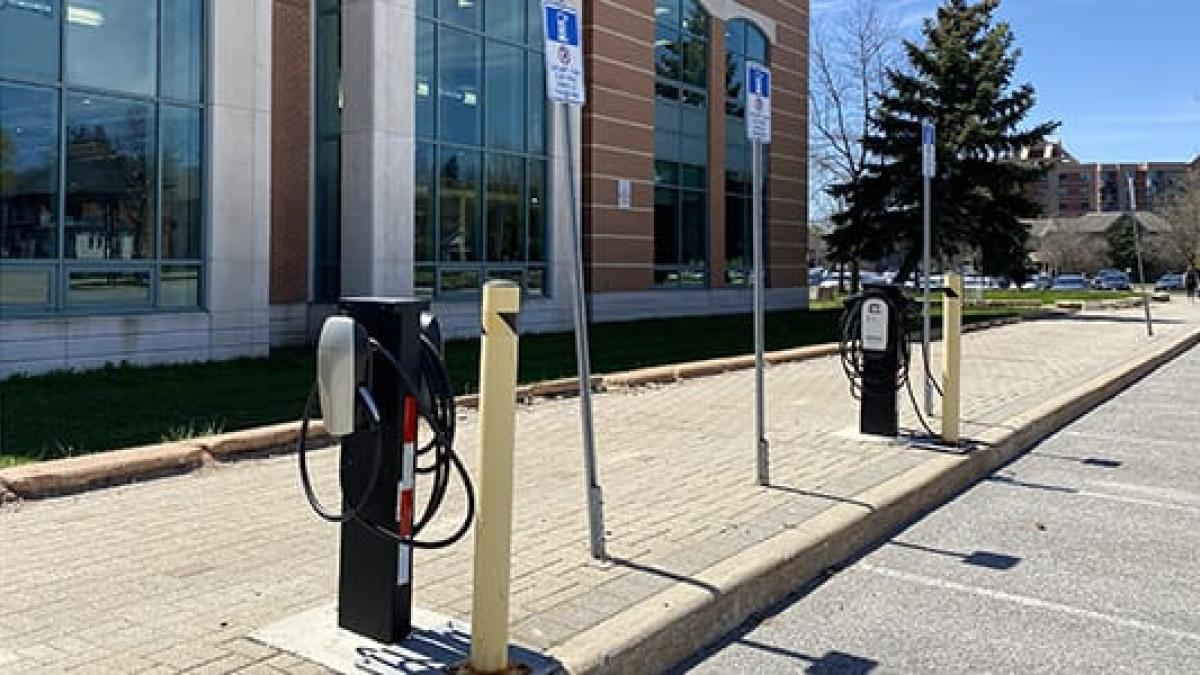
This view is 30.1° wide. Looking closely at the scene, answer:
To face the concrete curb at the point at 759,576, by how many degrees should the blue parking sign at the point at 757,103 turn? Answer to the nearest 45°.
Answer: approximately 45° to its right

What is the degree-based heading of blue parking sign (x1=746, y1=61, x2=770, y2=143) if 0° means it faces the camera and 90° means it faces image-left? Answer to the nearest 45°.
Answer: approximately 315°

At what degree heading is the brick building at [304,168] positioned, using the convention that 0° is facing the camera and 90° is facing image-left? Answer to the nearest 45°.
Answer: approximately 315°

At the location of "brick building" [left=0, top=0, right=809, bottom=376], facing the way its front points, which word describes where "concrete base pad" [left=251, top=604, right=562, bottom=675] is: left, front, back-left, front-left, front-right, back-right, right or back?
front-right

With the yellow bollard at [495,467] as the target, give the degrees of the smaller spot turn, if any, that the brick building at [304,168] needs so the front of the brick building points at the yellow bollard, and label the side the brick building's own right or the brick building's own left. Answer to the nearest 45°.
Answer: approximately 45° to the brick building's own right

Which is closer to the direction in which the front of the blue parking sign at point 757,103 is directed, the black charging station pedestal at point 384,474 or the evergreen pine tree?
the black charging station pedestal
